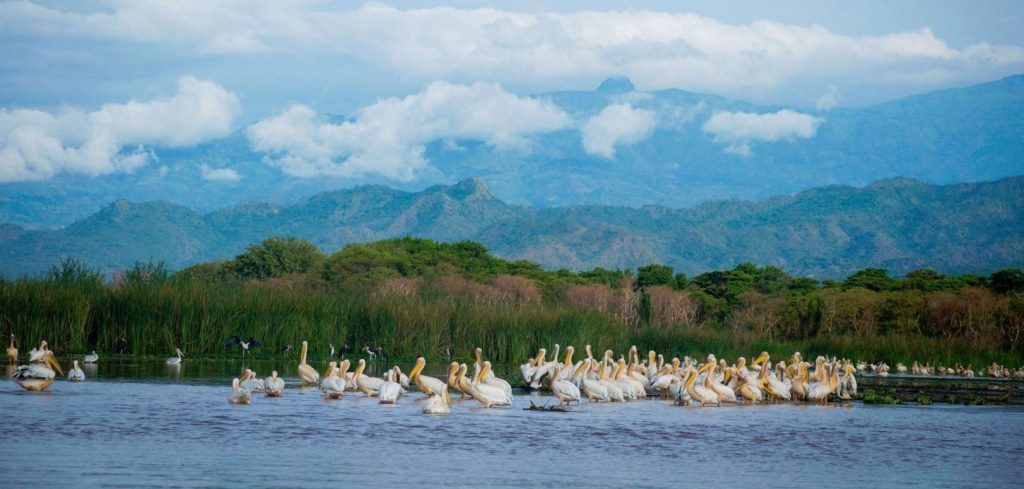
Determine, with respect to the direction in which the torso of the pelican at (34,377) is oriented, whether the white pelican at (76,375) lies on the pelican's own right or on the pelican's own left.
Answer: on the pelican's own left

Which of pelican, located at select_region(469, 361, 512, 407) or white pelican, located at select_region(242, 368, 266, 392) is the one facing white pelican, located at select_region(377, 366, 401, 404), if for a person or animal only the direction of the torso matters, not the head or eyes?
the pelican

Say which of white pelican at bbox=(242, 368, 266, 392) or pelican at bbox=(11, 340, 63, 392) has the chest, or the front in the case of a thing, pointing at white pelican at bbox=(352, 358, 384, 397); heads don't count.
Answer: the pelican

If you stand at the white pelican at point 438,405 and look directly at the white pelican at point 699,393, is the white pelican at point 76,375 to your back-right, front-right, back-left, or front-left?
back-left

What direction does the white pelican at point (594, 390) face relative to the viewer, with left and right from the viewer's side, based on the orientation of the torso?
facing to the left of the viewer

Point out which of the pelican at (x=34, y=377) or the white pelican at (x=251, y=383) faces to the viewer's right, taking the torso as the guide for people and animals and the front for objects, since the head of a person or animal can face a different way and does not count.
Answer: the pelican

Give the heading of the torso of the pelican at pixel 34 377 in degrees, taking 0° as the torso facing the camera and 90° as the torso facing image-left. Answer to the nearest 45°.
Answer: approximately 270°

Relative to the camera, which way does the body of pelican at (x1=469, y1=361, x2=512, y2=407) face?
to the viewer's left

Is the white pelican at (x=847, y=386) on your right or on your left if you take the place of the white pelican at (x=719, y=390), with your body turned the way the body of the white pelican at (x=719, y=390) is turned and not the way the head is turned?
on your right

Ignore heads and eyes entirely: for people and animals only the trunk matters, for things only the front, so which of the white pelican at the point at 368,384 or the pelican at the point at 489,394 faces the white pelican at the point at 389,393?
the pelican

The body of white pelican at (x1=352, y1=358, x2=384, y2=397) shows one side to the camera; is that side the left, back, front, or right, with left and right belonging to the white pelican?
left
